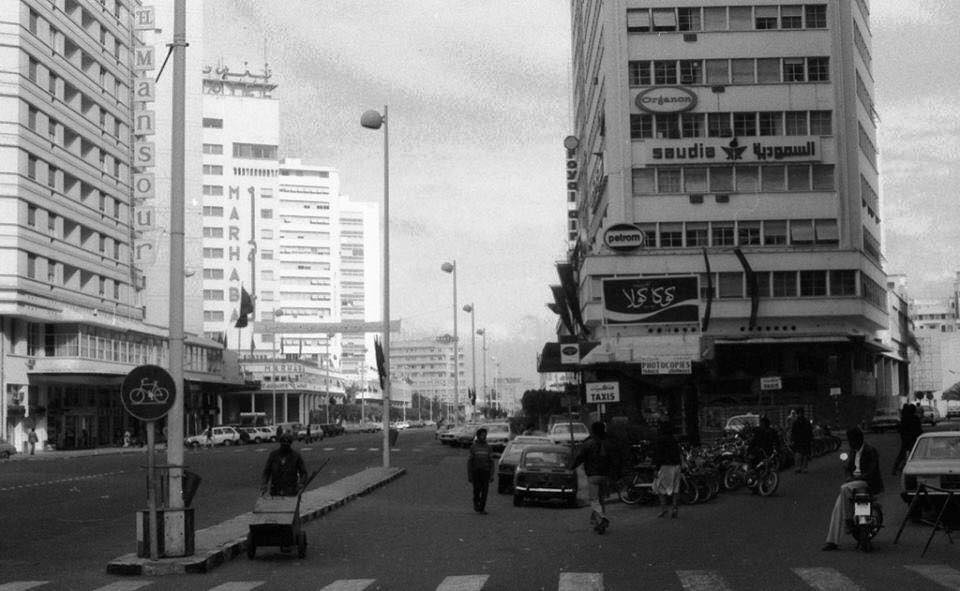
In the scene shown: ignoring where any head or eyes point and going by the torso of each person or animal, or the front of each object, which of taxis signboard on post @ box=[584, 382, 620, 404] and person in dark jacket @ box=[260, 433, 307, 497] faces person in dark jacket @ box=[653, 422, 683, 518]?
the taxis signboard on post

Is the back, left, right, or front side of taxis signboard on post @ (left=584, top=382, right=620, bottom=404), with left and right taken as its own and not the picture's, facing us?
front

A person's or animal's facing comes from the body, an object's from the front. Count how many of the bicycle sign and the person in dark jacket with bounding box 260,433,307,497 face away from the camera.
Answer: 0

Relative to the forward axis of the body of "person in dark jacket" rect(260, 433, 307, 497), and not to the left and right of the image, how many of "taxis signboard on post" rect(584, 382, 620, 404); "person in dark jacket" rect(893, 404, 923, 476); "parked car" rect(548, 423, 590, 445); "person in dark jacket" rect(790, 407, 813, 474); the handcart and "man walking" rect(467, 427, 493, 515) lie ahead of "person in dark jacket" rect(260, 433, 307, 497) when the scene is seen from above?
1

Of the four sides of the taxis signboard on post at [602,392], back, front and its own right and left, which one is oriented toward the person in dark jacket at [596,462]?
front

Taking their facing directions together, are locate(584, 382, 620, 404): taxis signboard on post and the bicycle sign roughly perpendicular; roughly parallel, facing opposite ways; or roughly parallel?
roughly parallel

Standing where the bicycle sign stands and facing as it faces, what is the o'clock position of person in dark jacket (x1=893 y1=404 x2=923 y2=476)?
The person in dark jacket is roughly at 8 o'clock from the bicycle sign.

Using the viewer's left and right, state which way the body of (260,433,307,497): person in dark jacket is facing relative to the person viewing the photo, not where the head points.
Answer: facing the viewer
